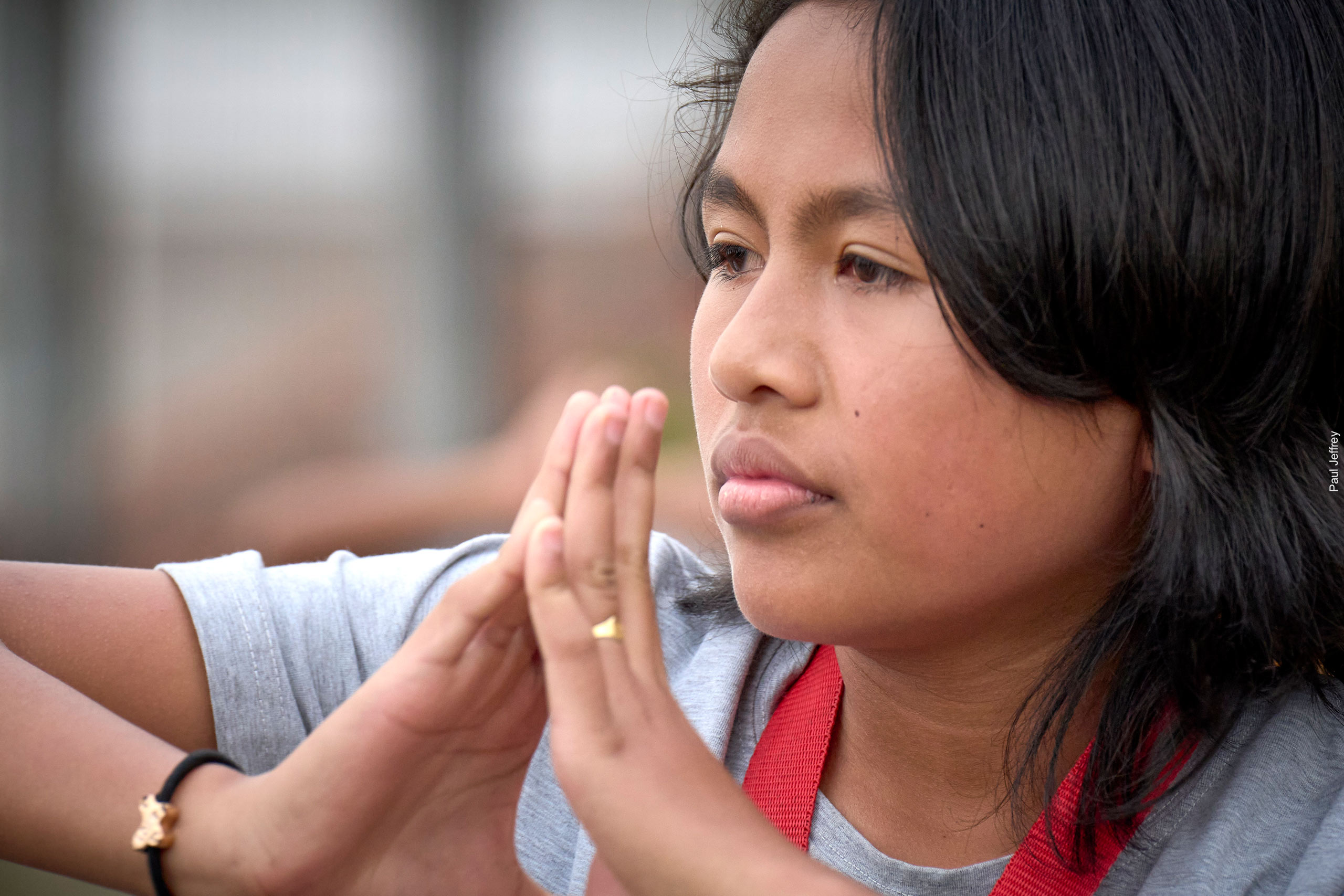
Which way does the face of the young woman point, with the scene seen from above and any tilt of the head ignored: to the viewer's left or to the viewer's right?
to the viewer's left

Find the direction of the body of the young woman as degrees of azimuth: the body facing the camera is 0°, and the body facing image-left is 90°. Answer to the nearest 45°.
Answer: approximately 45°
